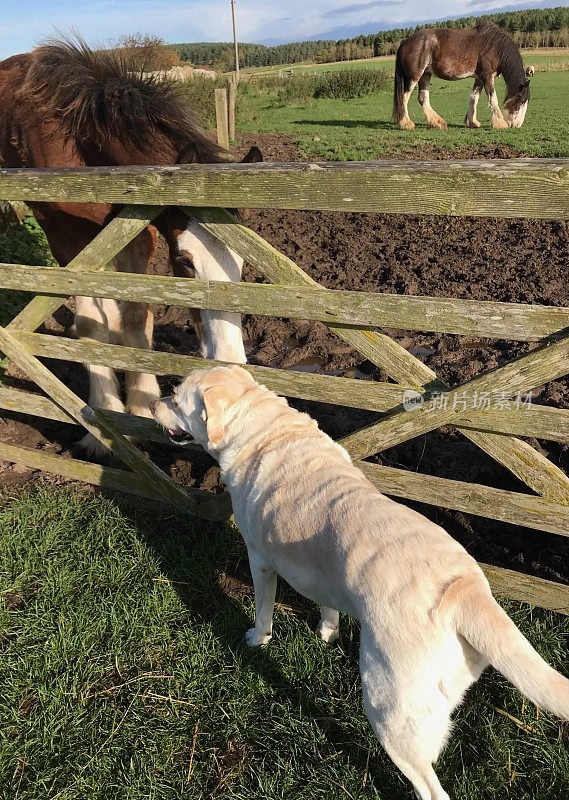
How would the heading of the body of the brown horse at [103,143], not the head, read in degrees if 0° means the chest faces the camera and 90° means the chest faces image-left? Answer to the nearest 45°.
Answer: approximately 315°

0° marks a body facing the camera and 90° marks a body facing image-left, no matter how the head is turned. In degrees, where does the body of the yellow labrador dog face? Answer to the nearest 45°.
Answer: approximately 135°

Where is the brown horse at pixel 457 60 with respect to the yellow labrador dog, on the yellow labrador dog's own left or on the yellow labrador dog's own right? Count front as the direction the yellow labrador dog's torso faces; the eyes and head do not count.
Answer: on the yellow labrador dog's own right

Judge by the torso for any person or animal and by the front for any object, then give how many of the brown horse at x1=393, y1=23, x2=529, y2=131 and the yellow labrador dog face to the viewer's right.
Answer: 1

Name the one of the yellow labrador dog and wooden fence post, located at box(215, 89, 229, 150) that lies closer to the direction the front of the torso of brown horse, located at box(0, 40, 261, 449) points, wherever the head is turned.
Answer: the yellow labrador dog

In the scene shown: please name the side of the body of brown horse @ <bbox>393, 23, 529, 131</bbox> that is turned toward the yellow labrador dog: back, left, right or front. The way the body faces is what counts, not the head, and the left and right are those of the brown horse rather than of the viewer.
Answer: right

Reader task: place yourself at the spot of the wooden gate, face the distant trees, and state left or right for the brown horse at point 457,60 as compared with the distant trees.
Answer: right

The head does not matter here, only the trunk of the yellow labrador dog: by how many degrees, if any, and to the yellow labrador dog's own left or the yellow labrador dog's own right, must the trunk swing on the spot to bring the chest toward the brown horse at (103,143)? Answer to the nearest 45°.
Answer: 0° — it already faces it

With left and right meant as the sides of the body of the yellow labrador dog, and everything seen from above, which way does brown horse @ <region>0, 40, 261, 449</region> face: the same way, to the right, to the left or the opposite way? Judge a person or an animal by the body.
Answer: the opposite way

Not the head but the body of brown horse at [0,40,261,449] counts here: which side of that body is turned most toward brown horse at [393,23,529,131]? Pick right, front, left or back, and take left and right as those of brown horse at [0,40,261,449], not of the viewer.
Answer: left

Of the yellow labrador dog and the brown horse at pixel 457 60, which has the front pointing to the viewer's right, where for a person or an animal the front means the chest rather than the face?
the brown horse

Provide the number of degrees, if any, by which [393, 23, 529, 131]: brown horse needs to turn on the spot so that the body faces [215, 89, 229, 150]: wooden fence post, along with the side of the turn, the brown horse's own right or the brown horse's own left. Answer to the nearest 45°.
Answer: approximately 135° to the brown horse's own right

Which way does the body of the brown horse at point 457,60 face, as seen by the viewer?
to the viewer's right

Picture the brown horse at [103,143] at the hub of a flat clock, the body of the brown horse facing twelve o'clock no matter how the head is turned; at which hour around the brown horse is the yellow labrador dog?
The yellow labrador dog is roughly at 1 o'clock from the brown horse.

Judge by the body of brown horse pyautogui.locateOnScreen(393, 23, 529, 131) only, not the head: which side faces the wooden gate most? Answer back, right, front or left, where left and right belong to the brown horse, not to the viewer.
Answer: right
